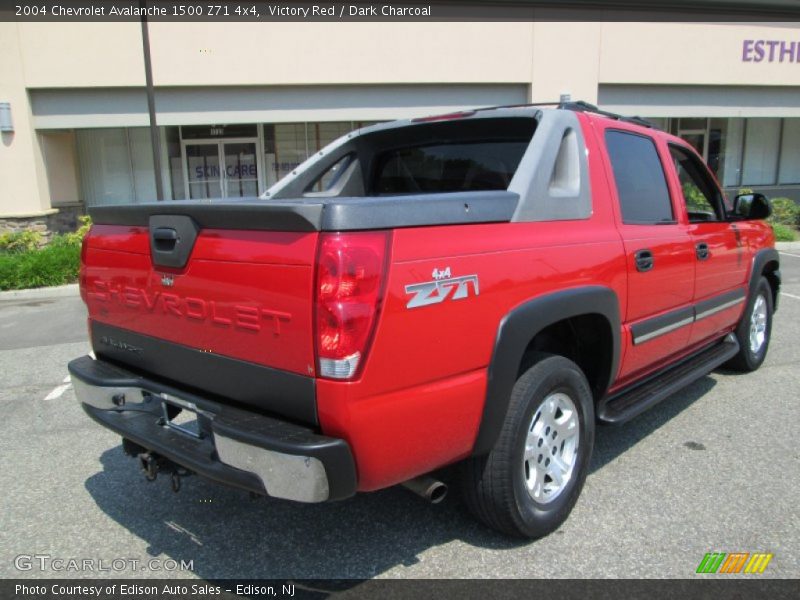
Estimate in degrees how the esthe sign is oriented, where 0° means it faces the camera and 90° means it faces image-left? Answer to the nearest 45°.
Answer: approximately 0°

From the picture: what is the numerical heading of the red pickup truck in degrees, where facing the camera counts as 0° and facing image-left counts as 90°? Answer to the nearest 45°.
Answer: approximately 225°

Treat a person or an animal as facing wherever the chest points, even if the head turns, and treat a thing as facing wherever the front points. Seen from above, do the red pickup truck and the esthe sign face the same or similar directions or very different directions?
very different directions

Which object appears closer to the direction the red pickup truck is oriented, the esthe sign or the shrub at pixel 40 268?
the esthe sign

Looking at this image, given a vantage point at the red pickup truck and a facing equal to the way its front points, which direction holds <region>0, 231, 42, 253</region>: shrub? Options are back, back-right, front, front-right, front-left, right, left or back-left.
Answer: left

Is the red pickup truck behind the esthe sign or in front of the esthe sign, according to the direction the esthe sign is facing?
in front

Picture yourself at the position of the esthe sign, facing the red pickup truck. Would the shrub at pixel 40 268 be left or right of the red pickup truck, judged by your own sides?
right

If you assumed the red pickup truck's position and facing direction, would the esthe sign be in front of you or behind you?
in front

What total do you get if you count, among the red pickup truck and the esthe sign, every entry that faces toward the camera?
1

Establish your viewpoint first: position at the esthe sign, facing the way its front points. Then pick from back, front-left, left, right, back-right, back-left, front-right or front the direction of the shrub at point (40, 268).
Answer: front-right

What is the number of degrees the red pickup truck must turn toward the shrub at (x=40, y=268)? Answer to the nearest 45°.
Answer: approximately 90° to its left
